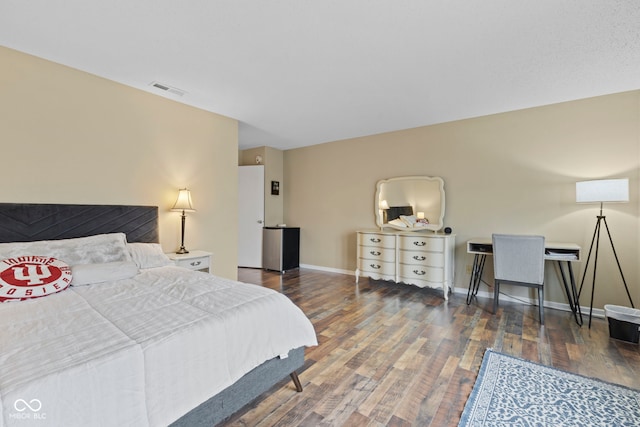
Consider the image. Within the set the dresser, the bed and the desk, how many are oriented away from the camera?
0

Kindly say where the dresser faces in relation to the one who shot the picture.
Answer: facing the viewer and to the left of the viewer

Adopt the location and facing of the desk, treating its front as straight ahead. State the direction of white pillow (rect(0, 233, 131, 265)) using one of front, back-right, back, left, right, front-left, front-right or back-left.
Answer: front-right

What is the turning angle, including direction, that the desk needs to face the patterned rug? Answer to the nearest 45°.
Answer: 0° — it already faces it

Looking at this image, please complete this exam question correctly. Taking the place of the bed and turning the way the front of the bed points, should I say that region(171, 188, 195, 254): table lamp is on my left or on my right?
on my left

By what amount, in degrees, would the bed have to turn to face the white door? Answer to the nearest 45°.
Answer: approximately 90° to its left

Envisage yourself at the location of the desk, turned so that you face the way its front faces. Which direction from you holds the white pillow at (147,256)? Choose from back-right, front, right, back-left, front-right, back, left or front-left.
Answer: front-right

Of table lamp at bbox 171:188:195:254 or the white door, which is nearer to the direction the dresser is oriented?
the table lamp

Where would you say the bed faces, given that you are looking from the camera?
facing the viewer and to the right of the viewer

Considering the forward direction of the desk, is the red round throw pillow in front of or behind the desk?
in front

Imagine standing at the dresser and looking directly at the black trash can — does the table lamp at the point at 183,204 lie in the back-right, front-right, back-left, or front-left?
back-right

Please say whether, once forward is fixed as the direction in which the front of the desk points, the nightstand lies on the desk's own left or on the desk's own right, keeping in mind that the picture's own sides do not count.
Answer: on the desk's own right

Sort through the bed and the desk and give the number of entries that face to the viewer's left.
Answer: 0

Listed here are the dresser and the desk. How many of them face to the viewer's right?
0

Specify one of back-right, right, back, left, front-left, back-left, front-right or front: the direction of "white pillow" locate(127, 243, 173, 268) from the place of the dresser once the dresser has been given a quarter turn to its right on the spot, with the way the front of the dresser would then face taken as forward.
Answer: left

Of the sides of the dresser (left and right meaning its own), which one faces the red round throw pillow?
front

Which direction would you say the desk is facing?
toward the camera

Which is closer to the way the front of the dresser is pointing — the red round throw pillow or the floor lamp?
the red round throw pillow

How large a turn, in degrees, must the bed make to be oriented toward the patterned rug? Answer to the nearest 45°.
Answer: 0° — it already faces it
